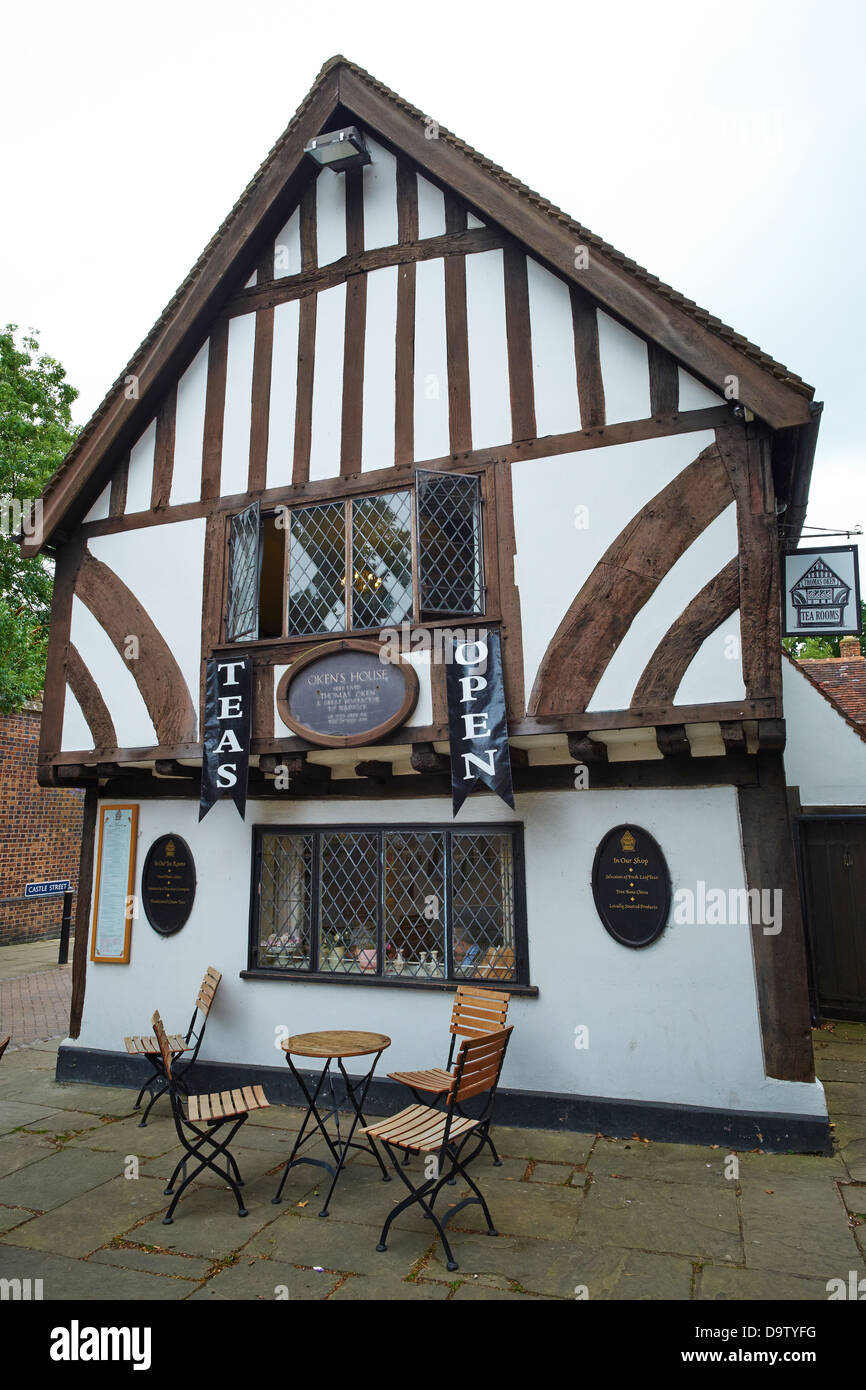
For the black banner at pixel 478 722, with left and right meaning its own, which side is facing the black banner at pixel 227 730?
right

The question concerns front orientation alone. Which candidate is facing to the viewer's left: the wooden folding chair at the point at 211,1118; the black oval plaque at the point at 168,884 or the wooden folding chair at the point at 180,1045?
the wooden folding chair at the point at 180,1045

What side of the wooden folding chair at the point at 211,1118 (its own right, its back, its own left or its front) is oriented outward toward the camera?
right

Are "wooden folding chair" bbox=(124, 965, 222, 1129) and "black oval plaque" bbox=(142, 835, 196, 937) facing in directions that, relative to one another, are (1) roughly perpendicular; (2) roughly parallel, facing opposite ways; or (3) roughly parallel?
roughly perpendicular

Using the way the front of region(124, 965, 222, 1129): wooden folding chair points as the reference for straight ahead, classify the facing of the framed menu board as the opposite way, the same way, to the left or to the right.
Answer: to the left

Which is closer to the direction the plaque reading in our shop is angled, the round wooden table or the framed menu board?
the round wooden table

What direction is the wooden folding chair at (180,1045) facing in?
to the viewer's left

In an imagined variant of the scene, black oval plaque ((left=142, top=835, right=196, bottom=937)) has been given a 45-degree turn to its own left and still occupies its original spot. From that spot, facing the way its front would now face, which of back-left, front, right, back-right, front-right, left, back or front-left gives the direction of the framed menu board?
back
